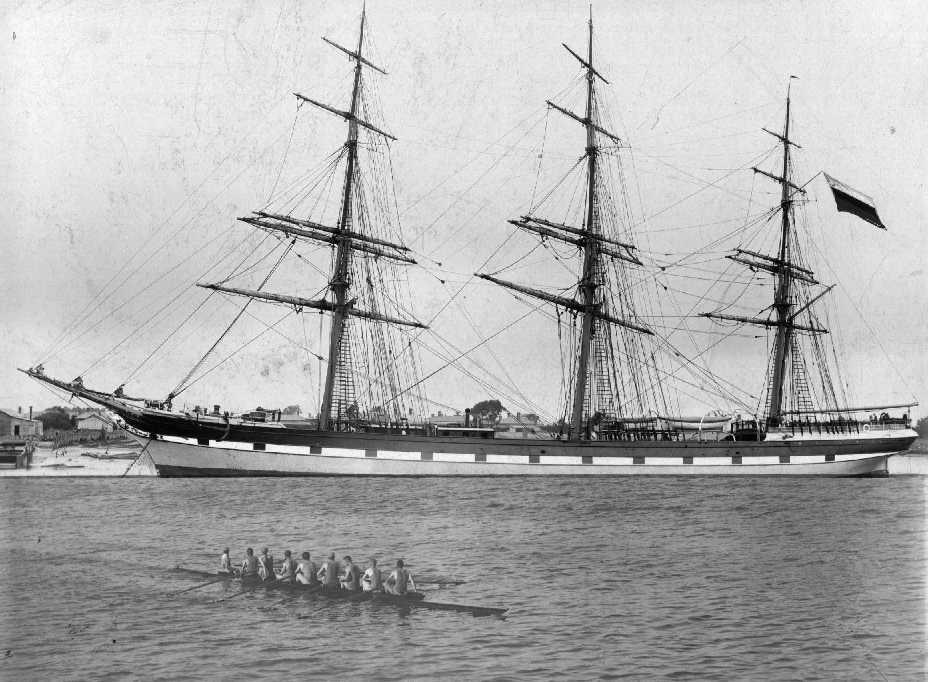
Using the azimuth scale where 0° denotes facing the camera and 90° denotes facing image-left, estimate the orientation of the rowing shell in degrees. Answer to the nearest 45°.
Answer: approximately 315°

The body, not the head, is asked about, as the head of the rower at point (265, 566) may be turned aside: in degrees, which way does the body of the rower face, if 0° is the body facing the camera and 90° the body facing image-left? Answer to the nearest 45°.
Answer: approximately 135°

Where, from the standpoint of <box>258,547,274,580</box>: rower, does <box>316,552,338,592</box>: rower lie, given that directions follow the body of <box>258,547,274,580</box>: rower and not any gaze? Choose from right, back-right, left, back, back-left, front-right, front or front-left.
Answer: back

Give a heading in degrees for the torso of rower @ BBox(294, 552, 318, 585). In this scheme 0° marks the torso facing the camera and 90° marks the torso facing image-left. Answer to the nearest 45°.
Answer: approximately 135°

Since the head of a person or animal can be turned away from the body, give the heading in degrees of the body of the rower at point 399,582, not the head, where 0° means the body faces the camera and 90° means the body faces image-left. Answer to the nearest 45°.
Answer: approximately 135°

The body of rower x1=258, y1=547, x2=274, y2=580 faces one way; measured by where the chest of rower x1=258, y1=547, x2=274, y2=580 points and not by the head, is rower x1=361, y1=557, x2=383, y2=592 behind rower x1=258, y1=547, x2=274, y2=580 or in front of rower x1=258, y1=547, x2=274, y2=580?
behind

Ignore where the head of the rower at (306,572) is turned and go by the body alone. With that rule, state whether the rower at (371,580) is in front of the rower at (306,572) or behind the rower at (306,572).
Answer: behind

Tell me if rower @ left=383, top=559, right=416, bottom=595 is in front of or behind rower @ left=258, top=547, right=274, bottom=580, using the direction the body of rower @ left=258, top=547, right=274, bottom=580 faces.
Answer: behind

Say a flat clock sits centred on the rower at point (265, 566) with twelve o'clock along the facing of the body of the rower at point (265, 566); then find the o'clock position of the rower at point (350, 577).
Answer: the rower at point (350, 577) is roughly at 6 o'clock from the rower at point (265, 566).
